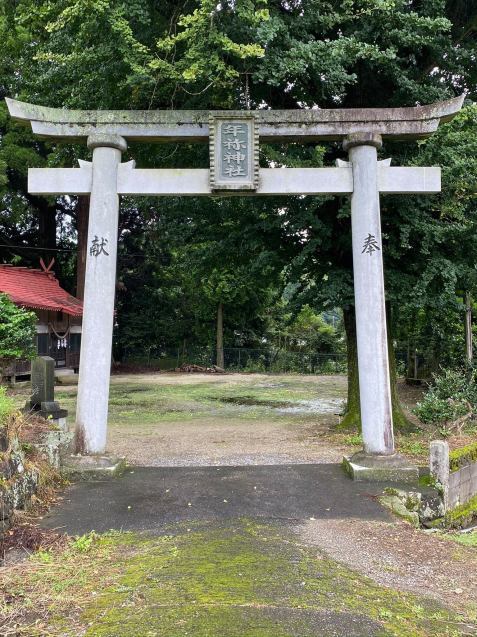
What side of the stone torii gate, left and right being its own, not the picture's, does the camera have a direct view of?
front

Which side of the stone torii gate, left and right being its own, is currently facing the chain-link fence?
back

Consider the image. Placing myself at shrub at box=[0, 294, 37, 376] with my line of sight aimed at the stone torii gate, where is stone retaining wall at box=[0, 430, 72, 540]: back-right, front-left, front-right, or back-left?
front-right

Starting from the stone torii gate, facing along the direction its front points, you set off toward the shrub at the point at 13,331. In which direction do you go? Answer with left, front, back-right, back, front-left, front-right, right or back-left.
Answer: right
